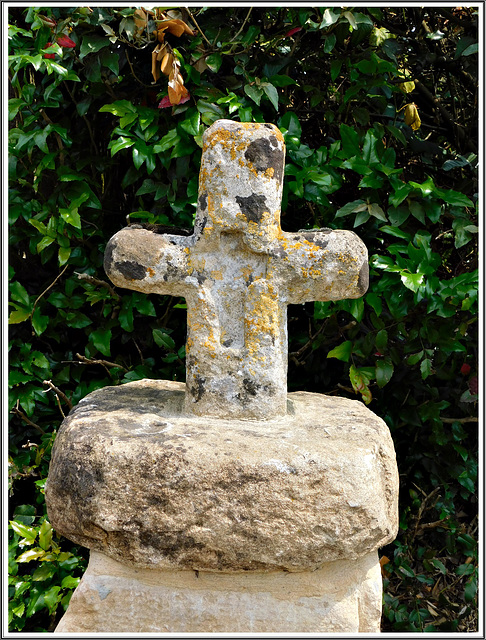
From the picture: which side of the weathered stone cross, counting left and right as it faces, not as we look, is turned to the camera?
front
